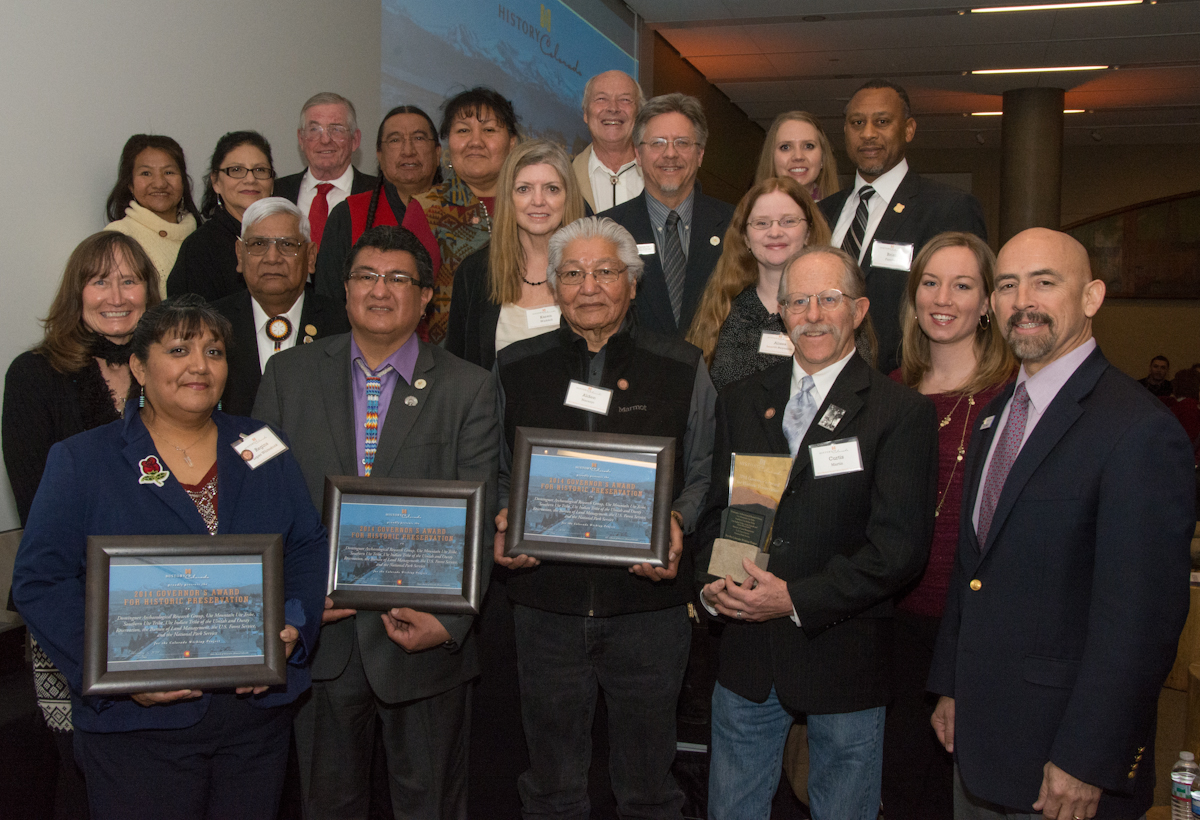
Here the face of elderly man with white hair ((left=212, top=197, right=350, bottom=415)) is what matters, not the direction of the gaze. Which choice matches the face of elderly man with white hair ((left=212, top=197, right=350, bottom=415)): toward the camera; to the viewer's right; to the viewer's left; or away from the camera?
toward the camera

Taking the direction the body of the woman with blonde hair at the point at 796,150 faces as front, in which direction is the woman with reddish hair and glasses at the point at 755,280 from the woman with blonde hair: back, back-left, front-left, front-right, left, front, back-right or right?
front

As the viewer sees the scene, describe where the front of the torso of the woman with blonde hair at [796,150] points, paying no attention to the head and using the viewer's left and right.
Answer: facing the viewer

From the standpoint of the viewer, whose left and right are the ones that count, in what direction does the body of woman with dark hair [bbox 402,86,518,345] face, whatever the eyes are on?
facing the viewer

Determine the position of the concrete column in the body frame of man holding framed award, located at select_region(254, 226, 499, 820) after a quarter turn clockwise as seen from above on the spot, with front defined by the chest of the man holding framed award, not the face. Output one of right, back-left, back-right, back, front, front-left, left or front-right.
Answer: back-right

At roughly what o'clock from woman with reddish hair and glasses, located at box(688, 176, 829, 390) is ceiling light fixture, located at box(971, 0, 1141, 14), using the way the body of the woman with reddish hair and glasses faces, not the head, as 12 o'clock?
The ceiling light fixture is roughly at 7 o'clock from the woman with reddish hair and glasses.

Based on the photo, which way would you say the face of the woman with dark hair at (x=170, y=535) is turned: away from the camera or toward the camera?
toward the camera

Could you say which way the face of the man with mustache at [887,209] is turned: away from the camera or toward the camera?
toward the camera

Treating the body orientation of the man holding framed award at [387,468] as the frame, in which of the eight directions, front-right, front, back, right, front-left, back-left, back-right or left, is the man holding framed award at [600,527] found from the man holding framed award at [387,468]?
left

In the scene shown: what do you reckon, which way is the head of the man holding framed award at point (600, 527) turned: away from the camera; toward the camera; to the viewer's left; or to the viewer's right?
toward the camera

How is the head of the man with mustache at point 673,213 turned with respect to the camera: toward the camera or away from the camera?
toward the camera

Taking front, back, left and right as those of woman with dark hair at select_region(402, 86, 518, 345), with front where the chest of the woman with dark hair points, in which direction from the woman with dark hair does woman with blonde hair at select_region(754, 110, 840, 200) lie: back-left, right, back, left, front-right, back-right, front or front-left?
left

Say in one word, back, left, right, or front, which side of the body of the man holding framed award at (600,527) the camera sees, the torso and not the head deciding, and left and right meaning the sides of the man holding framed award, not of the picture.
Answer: front

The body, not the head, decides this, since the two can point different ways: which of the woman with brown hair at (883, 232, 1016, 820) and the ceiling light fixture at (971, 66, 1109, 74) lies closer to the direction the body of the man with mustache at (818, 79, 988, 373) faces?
the woman with brown hair

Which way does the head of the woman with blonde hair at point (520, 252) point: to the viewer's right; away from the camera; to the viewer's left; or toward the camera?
toward the camera

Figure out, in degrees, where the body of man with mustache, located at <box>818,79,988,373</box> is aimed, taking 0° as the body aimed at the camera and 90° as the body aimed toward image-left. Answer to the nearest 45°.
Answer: approximately 45°

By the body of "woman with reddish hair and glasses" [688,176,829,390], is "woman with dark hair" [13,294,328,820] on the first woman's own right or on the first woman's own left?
on the first woman's own right

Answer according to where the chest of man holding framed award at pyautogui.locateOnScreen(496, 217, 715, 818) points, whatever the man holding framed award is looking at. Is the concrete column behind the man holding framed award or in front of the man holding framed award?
behind
